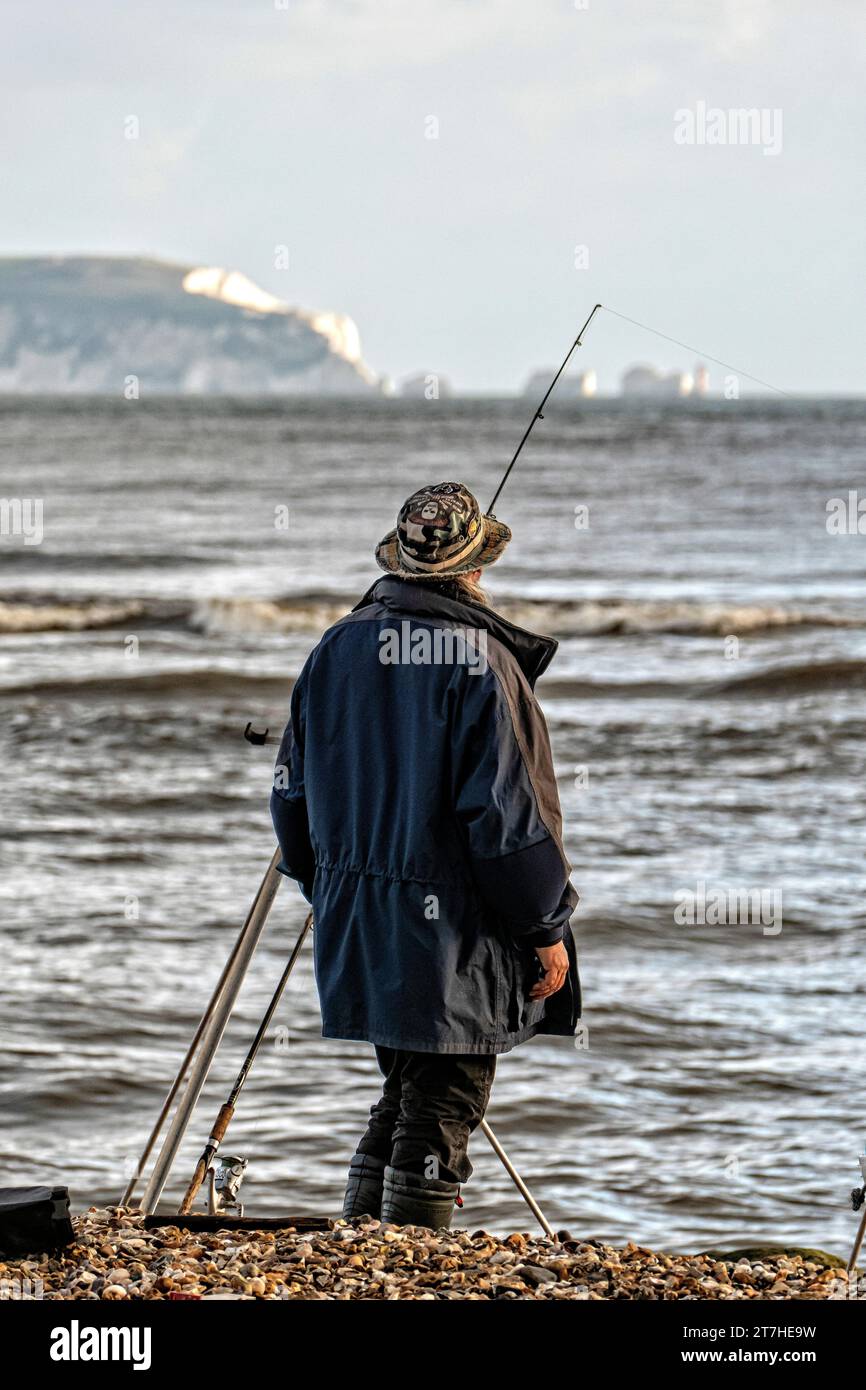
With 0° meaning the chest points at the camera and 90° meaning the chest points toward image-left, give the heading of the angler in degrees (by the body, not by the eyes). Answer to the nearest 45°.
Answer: approximately 225°

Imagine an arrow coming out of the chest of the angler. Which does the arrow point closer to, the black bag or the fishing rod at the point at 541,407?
the fishing rod

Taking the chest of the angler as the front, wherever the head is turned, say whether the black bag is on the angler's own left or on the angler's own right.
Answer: on the angler's own left

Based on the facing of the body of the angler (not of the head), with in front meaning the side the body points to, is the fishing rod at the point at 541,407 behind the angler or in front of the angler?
in front
